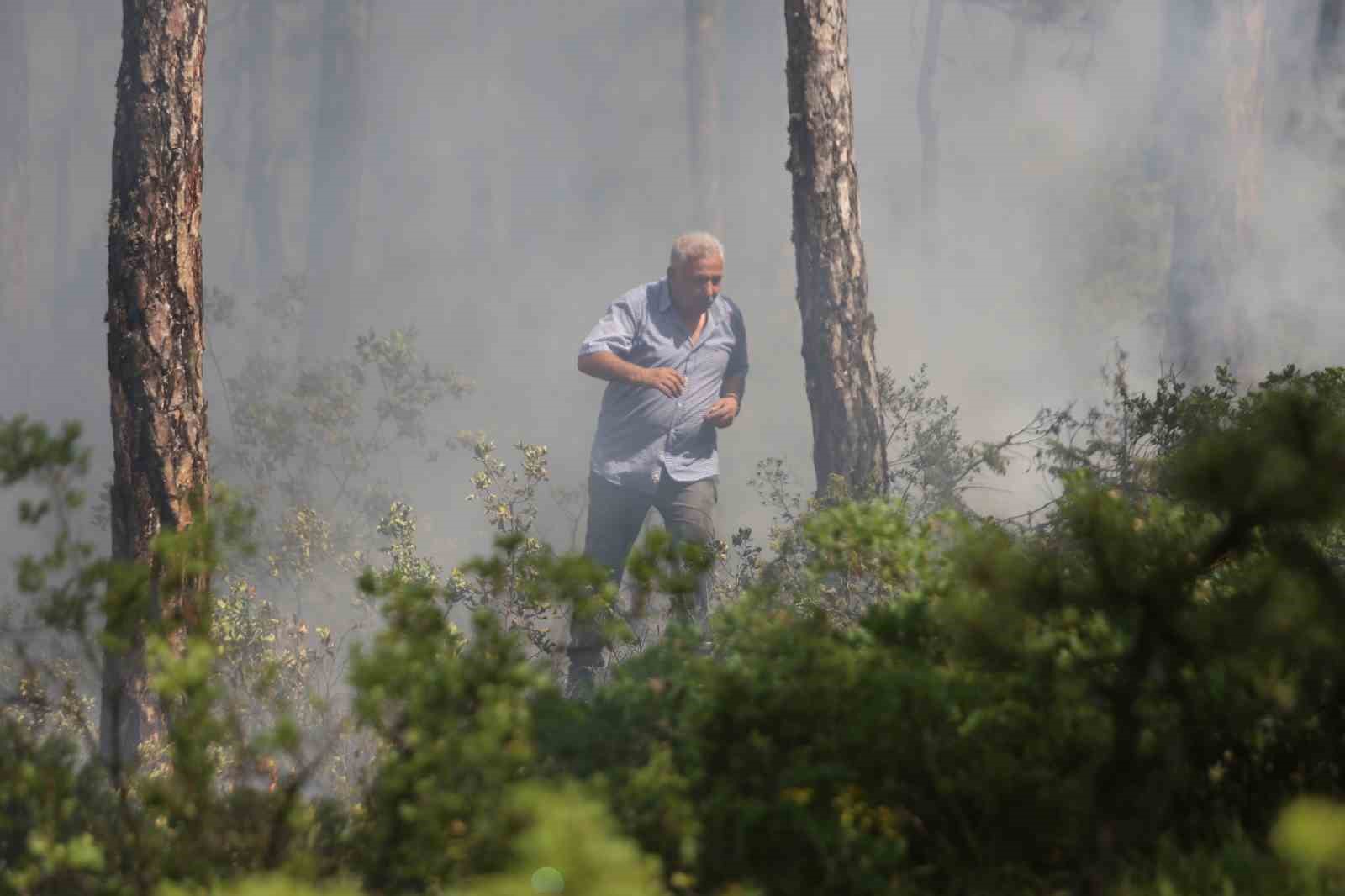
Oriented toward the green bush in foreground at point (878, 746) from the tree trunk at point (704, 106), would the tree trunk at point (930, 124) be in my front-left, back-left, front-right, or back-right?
back-left

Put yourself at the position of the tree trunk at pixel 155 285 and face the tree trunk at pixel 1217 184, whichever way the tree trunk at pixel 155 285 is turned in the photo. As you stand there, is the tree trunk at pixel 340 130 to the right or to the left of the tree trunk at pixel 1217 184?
left

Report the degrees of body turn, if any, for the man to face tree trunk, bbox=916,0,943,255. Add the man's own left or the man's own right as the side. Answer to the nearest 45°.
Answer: approximately 135° to the man's own left

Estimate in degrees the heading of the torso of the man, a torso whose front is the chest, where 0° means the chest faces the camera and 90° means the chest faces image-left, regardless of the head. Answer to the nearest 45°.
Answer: approximately 315°

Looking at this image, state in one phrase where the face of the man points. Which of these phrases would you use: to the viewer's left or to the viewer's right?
to the viewer's right

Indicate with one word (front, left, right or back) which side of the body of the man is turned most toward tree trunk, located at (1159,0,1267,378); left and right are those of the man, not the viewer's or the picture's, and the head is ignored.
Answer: left
